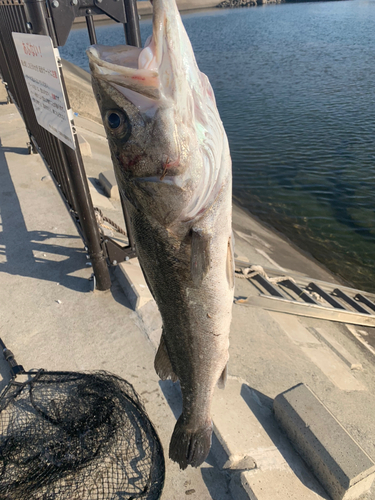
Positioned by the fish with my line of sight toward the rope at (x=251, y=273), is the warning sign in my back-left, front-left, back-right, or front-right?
front-left

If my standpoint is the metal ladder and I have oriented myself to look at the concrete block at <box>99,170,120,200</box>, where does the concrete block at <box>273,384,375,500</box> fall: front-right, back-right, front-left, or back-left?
back-left

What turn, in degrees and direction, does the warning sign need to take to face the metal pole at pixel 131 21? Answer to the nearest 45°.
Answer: approximately 135° to its left

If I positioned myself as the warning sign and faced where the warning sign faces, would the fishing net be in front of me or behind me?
in front

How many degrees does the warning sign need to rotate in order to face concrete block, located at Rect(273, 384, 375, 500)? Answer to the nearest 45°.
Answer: approximately 45° to its left
